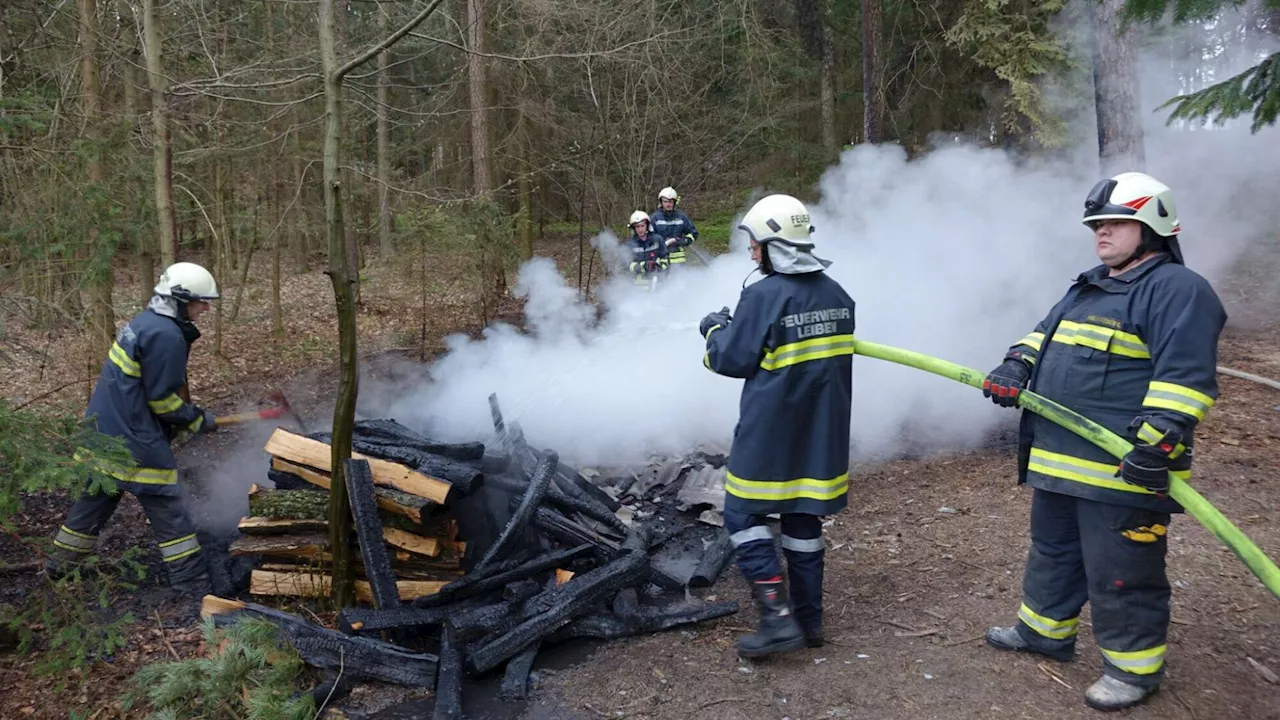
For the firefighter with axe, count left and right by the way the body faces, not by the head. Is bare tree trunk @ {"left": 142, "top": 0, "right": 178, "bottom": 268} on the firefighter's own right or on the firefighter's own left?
on the firefighter's own left

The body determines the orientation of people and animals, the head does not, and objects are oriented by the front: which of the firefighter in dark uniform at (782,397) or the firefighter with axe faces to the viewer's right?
the firefighter with axe

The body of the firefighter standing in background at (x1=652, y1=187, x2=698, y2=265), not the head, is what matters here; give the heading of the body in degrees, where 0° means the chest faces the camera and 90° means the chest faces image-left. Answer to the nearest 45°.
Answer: approximately 0°

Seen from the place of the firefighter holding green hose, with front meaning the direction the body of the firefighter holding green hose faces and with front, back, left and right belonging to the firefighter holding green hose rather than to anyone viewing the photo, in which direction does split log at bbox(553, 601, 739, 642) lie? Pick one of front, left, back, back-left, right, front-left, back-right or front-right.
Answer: front-right

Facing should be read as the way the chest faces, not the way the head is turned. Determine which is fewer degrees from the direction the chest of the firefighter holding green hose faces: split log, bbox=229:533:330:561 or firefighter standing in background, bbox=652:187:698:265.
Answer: the split log

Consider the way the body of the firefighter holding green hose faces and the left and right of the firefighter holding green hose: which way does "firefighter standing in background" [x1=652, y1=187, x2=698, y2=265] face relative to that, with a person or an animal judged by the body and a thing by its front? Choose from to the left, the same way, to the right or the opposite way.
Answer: to the left

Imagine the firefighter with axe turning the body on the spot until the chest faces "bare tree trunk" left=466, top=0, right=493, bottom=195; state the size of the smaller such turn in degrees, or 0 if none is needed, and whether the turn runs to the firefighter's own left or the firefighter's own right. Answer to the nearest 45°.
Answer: approximately 45° to the firefighter's own left

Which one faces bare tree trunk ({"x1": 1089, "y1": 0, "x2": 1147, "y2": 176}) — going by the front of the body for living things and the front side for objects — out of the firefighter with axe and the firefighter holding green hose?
the firefighter with axe

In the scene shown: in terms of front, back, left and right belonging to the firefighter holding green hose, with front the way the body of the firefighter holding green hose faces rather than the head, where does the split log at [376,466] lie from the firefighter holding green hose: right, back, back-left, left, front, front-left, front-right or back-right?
front-right

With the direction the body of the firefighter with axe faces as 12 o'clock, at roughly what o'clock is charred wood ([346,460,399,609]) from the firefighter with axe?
The charred wood is roughly at 2 o'clock from the firefighter with axe.

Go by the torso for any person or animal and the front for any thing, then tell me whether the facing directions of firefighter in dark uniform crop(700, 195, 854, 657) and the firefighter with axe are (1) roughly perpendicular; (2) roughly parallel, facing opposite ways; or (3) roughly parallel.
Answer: roughly perpendicular

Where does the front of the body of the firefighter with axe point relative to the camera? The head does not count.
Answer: to the viewer's right
